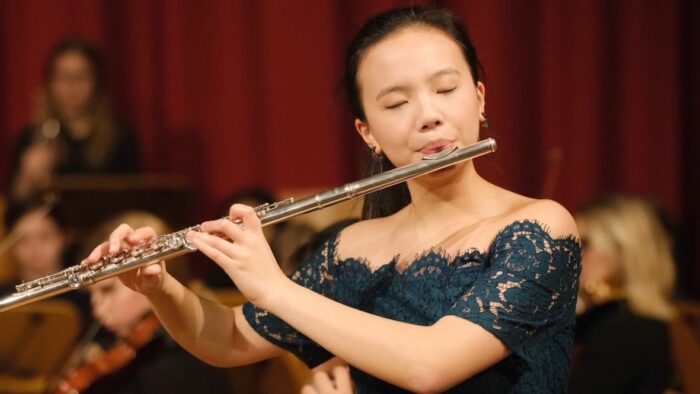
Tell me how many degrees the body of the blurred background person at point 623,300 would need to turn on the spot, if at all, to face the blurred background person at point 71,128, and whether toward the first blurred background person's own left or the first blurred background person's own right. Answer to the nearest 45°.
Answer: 0° — they already face them

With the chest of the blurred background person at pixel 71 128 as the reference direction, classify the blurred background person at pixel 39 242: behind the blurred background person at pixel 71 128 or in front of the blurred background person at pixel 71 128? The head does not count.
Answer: in front

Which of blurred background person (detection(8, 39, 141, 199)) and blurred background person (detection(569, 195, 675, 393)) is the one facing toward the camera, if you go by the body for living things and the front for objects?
blurred background person (detection(8, 39, 141, 199))

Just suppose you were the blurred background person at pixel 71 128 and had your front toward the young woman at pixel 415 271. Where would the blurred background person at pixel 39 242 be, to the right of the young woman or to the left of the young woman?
right

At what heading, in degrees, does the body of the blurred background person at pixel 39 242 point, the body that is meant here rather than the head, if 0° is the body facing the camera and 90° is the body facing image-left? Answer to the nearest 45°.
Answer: approximately 0°

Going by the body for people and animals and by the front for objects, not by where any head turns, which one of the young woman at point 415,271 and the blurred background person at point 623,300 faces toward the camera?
the young woman

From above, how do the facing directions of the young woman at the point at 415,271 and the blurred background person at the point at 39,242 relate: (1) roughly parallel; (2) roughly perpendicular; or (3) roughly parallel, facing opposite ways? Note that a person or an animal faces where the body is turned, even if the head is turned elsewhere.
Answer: roughly parallel

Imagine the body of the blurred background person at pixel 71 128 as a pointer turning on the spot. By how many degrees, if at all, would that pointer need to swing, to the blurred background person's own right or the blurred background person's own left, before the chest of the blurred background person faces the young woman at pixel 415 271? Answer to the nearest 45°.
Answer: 0° — they already face them

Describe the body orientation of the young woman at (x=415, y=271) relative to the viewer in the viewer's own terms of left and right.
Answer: facing the viewer

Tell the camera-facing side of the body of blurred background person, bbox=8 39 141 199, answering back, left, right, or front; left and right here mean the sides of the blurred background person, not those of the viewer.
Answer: front

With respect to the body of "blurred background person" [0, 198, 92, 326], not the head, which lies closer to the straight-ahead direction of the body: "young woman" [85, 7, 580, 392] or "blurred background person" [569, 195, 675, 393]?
the young woman

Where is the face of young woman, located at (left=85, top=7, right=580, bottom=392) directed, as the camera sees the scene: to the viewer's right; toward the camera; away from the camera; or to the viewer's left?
toward the camera

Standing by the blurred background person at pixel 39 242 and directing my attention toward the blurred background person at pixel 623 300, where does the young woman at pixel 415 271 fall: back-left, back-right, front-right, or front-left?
front-right

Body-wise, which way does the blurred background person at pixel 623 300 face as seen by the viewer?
to the viewer's left

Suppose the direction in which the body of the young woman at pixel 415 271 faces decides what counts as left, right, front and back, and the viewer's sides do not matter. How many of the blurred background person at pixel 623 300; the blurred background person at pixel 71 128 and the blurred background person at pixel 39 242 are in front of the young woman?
0

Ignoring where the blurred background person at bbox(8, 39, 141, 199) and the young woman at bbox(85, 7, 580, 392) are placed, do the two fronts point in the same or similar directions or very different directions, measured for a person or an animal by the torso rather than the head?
same or similar directions

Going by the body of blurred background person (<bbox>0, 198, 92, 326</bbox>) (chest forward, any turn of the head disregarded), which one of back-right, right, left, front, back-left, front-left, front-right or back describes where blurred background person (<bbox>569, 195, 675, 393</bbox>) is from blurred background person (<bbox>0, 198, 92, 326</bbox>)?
front-left

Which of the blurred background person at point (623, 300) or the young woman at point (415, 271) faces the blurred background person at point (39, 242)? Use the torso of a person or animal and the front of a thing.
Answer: the blurred background person at point (623, 300)

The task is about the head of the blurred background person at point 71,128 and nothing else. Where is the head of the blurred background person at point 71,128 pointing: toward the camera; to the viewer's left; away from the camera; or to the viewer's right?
toward the camera
